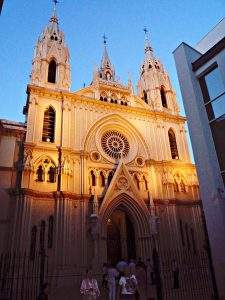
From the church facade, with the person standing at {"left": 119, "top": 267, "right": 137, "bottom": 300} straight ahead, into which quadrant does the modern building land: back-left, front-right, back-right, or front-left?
front-left

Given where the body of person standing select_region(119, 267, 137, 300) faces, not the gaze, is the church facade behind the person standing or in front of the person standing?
in front

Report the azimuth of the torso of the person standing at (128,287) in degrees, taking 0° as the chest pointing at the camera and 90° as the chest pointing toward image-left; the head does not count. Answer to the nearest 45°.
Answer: approximately 180°
